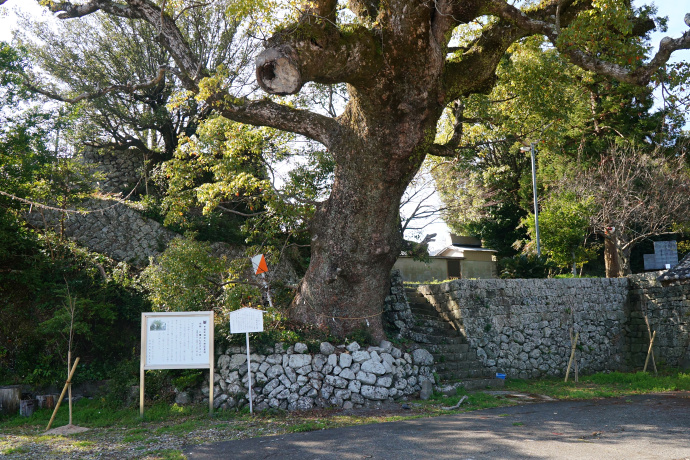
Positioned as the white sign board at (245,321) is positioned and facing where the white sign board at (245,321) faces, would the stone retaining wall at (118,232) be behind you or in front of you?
behind

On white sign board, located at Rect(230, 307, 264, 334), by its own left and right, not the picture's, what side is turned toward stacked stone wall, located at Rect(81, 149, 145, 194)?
back

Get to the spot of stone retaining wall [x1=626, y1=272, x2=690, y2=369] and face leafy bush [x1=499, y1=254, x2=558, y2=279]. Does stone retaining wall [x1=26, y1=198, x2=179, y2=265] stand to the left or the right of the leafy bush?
left

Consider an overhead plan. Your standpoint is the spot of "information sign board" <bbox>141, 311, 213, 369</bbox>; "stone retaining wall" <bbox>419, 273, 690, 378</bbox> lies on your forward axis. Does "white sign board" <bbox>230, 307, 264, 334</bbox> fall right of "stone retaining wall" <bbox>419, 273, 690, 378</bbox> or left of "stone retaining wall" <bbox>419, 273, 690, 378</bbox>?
right

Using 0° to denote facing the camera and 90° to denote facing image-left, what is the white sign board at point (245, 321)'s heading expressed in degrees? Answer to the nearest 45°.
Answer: approximately 0°

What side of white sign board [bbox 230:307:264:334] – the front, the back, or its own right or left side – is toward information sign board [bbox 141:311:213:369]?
right

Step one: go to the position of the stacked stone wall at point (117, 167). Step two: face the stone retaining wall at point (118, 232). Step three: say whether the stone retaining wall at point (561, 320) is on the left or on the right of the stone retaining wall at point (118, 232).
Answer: left

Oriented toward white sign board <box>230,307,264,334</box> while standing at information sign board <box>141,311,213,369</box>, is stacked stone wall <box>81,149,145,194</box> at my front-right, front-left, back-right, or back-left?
back-left

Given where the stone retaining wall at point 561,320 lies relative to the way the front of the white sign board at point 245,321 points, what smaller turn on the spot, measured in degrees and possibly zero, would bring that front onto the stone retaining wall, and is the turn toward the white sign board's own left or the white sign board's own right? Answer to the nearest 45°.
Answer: approximately 135° to the white sign board's own left

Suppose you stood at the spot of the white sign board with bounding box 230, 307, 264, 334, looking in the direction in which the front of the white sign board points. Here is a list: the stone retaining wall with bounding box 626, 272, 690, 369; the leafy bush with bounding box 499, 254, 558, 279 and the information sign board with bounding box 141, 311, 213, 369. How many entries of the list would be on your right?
1

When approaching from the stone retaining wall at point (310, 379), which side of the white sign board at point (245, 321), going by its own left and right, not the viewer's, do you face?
left
